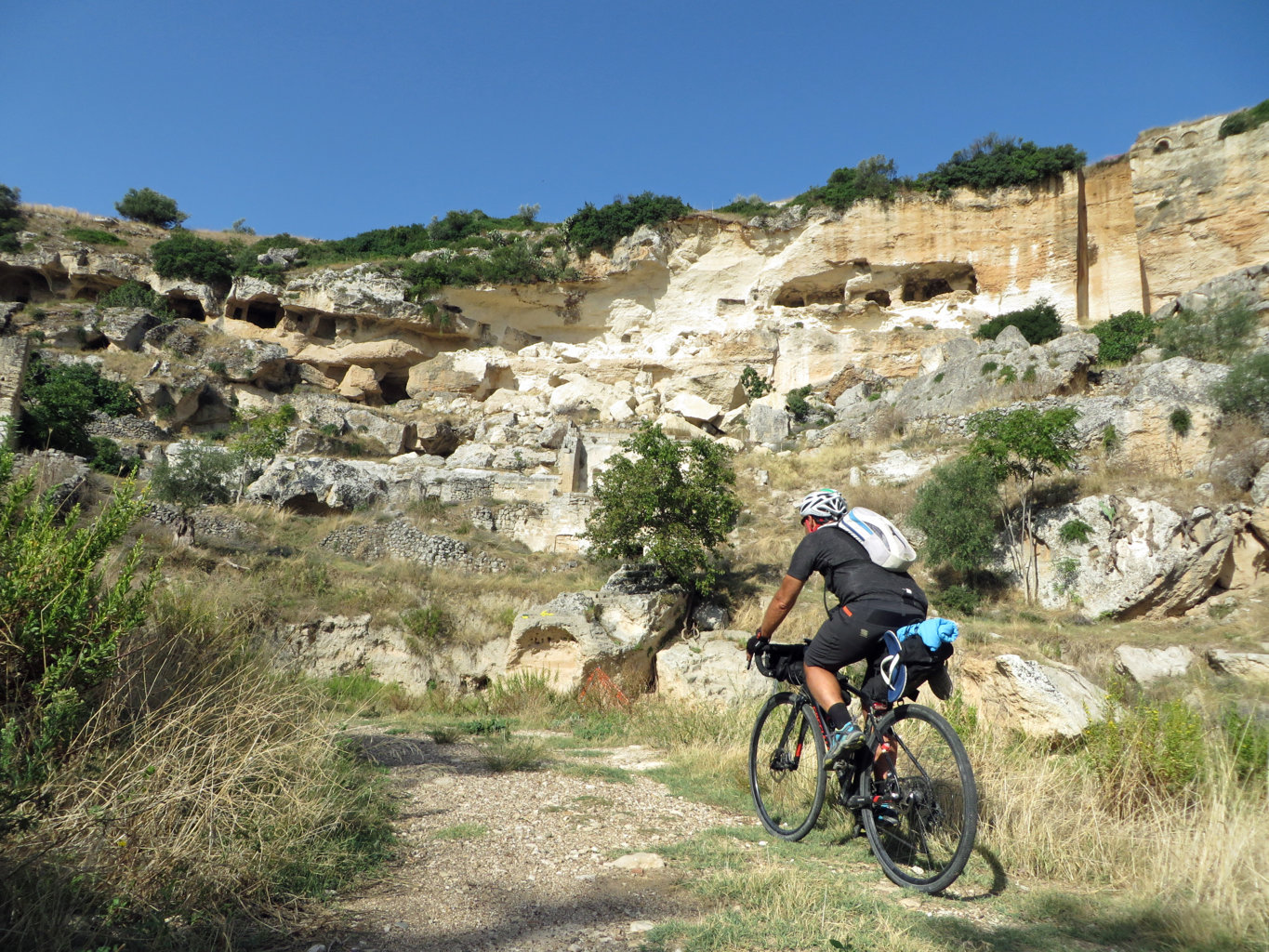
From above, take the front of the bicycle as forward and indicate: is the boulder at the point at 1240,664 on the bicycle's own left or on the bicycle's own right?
on the bicycle's own right

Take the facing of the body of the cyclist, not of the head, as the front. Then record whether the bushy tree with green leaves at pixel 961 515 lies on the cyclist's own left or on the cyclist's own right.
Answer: on the cyclist's own right

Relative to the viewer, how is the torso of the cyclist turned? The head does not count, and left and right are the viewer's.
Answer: facing away from the viewer and to the left of the viewer

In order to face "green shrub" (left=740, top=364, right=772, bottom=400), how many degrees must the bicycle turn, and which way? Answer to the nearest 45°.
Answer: approximately 45° to its right

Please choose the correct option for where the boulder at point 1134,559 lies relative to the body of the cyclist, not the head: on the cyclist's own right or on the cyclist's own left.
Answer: on the cyclist's own right

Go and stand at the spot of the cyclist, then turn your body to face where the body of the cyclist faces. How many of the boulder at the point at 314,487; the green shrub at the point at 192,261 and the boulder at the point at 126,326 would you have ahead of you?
3

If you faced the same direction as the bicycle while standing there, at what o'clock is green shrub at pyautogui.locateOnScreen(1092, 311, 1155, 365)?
The green shrub is roughly at 2 o'clock from the bicycle.

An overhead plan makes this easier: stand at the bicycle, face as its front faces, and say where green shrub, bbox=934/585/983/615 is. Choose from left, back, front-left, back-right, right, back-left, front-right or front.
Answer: front-right

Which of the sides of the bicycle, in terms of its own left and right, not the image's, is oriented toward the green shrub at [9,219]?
front

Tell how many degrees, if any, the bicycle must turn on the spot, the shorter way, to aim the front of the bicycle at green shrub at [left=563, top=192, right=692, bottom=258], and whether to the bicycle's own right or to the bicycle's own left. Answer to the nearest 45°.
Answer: approximately 45° to the bicycle's own right

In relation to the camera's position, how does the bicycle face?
facing away from the viewer and to the left of the viewer

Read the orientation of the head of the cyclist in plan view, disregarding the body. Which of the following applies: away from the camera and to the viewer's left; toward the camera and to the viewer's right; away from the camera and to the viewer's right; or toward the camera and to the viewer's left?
away from the camera and to the viewer's left

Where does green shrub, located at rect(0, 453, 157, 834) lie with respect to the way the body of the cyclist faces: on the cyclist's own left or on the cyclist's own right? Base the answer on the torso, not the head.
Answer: on the cyclist's own left

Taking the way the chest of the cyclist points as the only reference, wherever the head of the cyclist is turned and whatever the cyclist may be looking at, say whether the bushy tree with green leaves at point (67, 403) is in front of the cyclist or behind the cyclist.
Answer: in front

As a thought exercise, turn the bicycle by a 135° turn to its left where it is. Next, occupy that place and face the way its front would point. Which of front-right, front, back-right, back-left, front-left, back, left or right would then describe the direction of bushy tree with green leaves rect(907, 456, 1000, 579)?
back
